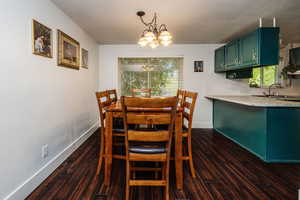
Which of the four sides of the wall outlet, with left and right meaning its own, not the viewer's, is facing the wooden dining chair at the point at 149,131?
front

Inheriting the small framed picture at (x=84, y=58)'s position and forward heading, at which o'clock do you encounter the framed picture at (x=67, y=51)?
The framed picture is roughly at 2 o'clock from the small framed picture.

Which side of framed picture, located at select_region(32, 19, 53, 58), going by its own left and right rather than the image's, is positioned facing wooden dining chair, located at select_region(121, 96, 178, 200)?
front

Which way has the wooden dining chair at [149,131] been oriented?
away from the camera

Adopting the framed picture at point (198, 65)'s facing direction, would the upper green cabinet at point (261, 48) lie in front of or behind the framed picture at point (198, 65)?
in front

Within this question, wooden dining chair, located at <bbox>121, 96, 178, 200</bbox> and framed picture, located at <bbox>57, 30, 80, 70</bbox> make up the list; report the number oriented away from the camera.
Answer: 1

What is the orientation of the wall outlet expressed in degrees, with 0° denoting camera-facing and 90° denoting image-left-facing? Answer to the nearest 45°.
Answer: approximately 315°

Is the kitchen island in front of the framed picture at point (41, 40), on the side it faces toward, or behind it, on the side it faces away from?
in front

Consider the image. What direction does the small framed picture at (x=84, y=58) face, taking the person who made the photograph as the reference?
facing the viewer and to the right of the viewer

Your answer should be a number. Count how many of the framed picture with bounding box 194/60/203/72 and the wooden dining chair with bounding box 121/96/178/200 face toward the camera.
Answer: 1

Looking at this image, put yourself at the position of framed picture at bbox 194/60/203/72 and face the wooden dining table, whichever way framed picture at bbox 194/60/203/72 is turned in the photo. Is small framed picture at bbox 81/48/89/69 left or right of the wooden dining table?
right

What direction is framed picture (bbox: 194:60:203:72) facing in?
toward the camera
